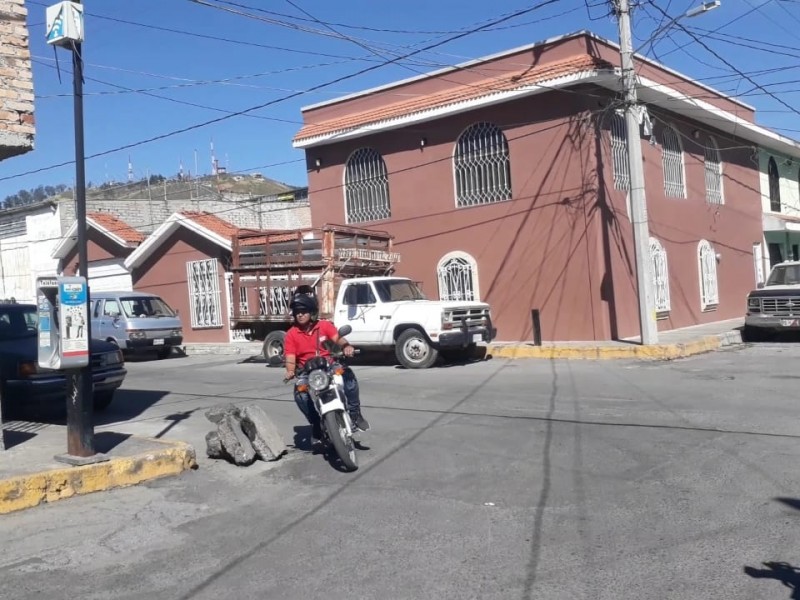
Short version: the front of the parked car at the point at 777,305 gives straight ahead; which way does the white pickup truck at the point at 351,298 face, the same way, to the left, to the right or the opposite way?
to the left

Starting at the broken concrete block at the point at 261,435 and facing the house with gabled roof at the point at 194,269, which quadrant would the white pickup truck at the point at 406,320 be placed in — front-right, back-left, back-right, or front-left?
front-right

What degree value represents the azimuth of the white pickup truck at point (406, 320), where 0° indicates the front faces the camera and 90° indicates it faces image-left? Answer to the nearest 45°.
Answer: approximately 315°

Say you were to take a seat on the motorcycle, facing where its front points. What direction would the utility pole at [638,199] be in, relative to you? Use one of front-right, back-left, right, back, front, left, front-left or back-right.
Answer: back-left

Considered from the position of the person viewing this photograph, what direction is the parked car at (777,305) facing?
facing the viewer

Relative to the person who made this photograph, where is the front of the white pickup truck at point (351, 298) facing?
facing the viewer and to the right of the viewer

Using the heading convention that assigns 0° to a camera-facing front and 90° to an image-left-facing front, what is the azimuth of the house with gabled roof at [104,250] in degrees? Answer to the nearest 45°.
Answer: approximately 45°

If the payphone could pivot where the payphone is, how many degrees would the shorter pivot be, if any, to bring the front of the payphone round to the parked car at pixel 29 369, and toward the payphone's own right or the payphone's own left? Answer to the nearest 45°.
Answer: approximately 135° to the payphone's own right

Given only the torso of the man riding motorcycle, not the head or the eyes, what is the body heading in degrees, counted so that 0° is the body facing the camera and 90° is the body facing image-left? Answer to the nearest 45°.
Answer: approximately 0°

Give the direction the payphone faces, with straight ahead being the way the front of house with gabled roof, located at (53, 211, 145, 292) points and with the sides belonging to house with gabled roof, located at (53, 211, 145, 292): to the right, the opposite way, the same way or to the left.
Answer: the same way

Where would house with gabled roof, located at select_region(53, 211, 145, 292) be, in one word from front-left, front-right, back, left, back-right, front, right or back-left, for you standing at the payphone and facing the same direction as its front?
back-right

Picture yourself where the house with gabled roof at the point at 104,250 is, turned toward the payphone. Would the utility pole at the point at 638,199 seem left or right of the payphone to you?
left
